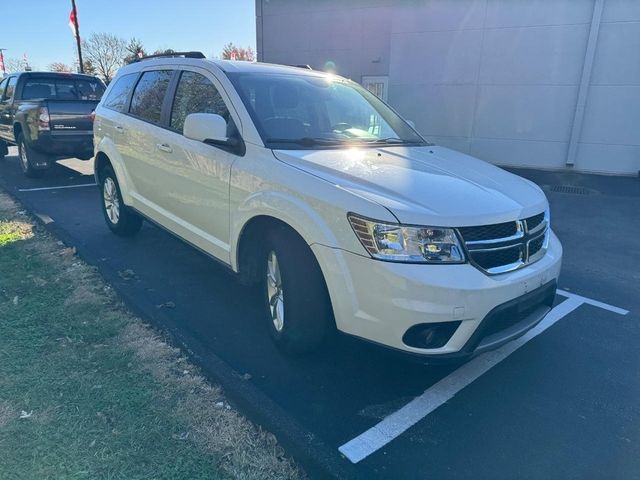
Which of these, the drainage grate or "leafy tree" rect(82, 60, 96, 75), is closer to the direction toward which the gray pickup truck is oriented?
the leafy tree

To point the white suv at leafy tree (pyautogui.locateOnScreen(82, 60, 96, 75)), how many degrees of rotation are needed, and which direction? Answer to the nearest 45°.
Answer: approximately 180°

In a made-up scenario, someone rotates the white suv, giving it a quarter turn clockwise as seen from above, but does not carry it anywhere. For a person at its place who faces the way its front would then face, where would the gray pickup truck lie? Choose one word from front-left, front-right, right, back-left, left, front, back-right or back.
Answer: right

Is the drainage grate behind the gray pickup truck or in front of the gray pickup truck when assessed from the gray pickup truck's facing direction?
behind

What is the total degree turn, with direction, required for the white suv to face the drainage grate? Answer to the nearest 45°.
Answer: approximately 90° to its left

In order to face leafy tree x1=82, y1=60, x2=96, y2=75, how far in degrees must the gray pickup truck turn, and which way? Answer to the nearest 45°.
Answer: approximately 45° to its right

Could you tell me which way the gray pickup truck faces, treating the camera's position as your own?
facing away from the viewer and to the left of the viewer

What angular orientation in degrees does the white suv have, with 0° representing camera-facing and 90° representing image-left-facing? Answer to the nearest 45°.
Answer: approximately 315°
